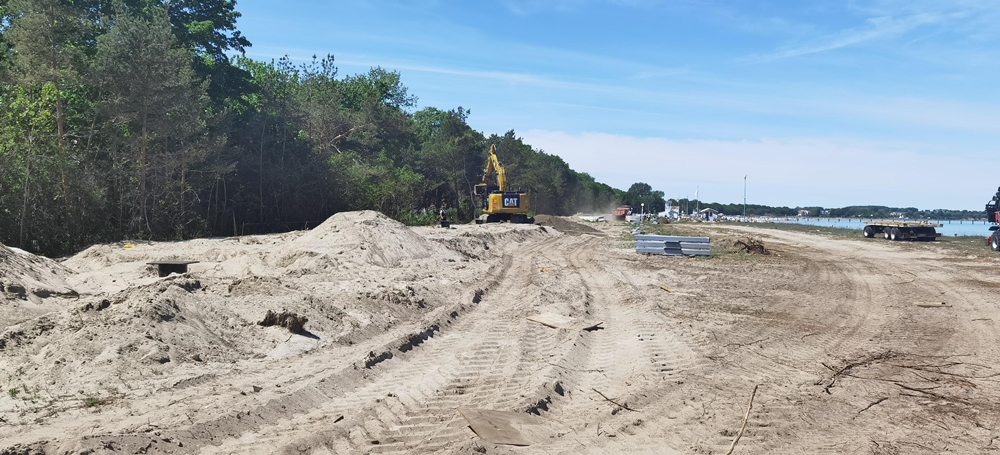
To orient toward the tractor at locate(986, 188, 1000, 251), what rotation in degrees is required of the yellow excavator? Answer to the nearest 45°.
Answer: approximately 135° to its right

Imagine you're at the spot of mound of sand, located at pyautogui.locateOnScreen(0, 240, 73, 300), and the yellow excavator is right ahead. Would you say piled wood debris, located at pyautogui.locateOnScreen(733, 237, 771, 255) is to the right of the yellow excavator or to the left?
right

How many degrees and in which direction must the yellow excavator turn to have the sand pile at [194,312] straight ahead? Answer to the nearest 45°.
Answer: approximately 135° to its left

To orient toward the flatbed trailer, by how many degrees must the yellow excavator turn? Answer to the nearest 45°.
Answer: approximately 135° to its right

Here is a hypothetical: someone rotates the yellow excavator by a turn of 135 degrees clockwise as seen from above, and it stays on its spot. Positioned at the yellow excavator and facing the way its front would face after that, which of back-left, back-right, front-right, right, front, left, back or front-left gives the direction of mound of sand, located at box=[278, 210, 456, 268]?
right

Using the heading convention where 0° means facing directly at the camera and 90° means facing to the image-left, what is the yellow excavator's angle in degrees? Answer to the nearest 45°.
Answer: approximately 135°

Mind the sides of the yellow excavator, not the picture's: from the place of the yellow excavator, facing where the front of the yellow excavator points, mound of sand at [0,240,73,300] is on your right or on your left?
on your left

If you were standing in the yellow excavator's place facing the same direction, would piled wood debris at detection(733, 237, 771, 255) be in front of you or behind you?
behind
